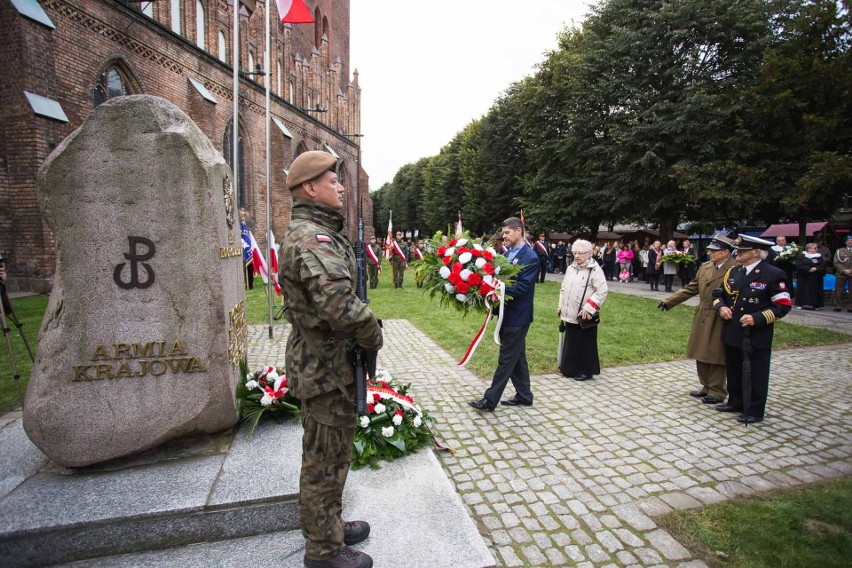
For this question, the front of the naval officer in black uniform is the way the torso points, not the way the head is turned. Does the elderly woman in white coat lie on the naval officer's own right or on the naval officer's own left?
on the naval officer's own right

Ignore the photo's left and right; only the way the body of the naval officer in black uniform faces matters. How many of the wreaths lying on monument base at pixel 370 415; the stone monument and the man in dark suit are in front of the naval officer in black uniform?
3

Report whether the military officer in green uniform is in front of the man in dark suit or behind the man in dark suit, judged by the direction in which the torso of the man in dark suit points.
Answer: behind

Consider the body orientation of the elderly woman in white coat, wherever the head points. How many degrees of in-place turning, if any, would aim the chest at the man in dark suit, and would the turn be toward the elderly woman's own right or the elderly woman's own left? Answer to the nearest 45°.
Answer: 0° — they already face them

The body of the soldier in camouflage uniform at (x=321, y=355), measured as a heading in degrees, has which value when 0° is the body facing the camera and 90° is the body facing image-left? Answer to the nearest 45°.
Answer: approximately 270°

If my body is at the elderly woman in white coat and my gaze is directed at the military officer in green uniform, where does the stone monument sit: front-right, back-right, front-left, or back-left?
back-right

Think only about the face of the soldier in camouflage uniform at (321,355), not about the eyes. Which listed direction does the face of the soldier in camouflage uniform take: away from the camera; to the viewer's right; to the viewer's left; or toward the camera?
to the viewer's right

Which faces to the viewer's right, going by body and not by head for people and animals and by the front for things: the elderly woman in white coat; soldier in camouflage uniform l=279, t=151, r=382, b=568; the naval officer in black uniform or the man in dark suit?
the soldier in camouflage uniform

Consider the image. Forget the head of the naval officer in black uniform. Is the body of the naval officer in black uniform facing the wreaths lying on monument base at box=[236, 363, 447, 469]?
yes

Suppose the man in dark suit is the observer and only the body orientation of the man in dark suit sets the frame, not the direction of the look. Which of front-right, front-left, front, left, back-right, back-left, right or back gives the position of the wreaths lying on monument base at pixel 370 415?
front-left

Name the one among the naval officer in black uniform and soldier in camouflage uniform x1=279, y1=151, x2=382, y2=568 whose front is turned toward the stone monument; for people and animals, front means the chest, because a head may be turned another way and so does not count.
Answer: the naval officer in black uniform

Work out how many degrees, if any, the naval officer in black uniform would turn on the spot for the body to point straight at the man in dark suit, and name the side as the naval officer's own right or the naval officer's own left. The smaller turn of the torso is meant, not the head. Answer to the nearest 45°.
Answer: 0° — they already face them

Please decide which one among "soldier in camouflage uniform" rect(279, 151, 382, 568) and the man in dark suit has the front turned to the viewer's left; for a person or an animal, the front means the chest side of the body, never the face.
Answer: the man in dark suit

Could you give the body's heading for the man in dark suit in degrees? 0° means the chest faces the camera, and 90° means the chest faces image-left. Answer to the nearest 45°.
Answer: approximately 90°

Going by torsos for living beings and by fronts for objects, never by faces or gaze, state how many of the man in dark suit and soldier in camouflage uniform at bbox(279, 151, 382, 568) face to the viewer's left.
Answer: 1

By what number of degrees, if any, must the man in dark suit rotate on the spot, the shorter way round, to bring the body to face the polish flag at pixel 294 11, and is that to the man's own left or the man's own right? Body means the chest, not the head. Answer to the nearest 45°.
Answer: approximately 45° to the man's own right

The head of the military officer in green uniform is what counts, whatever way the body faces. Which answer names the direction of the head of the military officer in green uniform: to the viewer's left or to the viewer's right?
to the viewer's left
